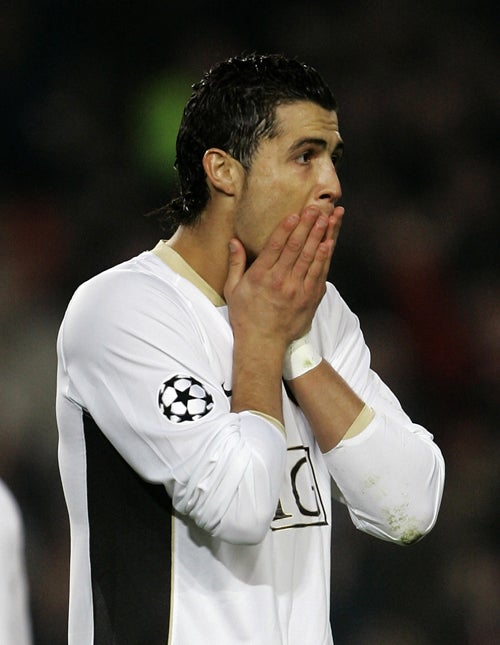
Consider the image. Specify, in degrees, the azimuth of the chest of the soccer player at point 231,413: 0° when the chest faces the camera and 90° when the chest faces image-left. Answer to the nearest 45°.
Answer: approximately 315°
